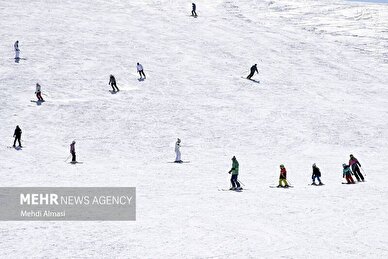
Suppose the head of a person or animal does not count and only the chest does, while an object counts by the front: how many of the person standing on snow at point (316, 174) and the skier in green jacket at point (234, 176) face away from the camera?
0

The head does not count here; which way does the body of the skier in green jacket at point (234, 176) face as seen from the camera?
to the viewer's left

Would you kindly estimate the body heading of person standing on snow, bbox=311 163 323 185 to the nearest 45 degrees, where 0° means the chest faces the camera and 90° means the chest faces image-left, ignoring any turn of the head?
approximately 45°

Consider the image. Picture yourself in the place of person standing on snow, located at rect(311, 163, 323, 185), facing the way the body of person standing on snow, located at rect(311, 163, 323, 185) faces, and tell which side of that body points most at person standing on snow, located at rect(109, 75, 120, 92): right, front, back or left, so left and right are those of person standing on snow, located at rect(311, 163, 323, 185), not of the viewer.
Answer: right

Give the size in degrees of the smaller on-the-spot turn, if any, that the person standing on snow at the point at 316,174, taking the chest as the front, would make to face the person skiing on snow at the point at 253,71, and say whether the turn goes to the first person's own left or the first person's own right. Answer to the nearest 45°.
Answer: approximately 135° to the first person's own right

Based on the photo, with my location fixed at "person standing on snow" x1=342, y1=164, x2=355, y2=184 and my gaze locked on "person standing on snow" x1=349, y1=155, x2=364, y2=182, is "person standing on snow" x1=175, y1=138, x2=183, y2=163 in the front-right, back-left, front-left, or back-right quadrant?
back-left

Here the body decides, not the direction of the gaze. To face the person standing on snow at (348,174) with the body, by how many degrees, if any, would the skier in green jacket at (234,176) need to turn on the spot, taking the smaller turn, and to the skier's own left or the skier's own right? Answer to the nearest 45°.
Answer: approximately 180°

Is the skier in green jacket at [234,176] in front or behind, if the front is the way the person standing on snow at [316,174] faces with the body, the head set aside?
in front

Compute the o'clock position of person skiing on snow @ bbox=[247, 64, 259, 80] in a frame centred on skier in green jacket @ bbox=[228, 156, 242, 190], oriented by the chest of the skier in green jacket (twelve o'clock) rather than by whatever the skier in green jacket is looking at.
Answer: The person skiing on snow is roughly at 3 o'clock from the skier in green jacket.
